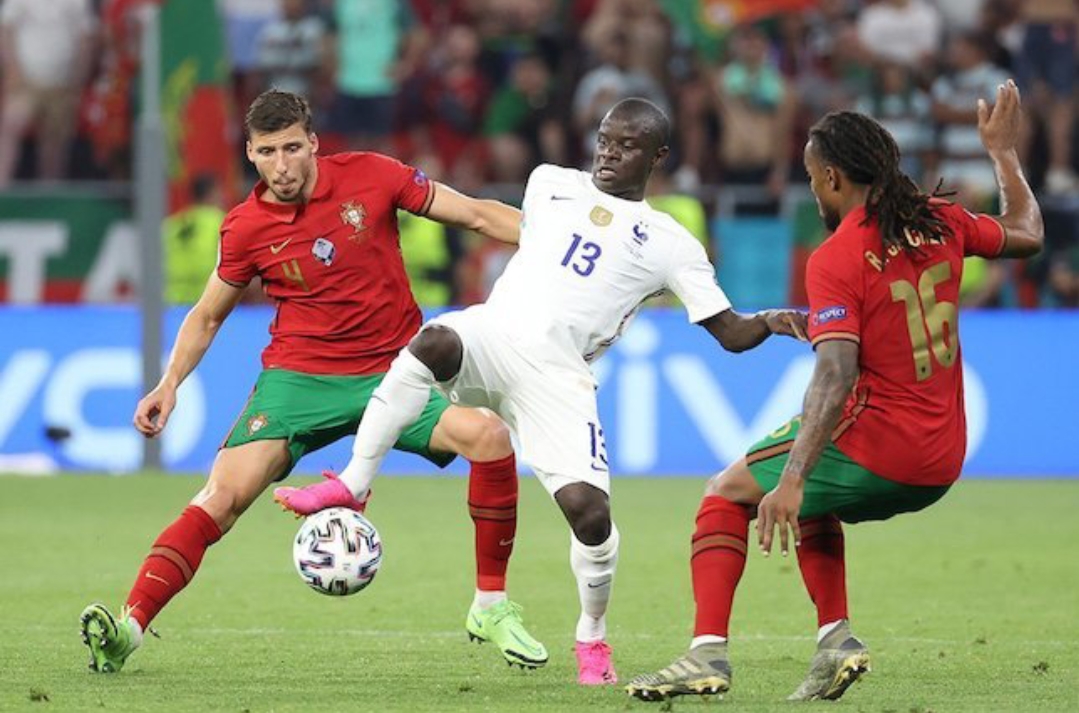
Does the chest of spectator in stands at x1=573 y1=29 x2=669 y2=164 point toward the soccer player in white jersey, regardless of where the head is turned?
yes

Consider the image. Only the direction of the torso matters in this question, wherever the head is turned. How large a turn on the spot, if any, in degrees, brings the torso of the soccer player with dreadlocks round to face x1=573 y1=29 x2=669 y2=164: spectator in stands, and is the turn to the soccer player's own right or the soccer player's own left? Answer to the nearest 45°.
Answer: approximately 45° to the soccer player's own right

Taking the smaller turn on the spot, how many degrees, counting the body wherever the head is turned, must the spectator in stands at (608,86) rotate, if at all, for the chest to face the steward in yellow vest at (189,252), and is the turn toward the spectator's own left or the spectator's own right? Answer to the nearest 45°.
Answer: approximately 45° to the spectator's own right

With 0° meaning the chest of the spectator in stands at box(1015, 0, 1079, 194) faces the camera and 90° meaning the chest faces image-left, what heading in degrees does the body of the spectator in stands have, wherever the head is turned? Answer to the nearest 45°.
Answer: approximately 0°

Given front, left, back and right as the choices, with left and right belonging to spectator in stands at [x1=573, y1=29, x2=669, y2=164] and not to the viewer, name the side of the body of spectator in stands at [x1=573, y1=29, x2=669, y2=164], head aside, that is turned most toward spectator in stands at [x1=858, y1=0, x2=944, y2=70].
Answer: left

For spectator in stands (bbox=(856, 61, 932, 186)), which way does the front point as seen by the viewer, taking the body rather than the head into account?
toward the camera

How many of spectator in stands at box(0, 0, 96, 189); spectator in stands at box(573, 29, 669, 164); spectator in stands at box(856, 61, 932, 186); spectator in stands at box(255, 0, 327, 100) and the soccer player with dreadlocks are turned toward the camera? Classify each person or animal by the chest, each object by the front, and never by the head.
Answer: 4

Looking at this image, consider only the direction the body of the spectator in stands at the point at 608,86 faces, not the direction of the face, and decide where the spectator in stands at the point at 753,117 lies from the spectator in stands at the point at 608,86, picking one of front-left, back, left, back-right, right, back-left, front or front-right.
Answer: left

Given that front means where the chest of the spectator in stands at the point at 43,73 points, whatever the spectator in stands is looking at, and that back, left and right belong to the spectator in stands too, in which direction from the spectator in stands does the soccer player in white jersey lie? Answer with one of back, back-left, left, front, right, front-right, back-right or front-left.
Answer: front

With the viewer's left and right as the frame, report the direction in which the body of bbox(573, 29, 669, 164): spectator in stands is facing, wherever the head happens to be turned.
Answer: facing the viewer

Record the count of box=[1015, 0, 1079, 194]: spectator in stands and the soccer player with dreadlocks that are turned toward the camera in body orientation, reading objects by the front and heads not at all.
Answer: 1
